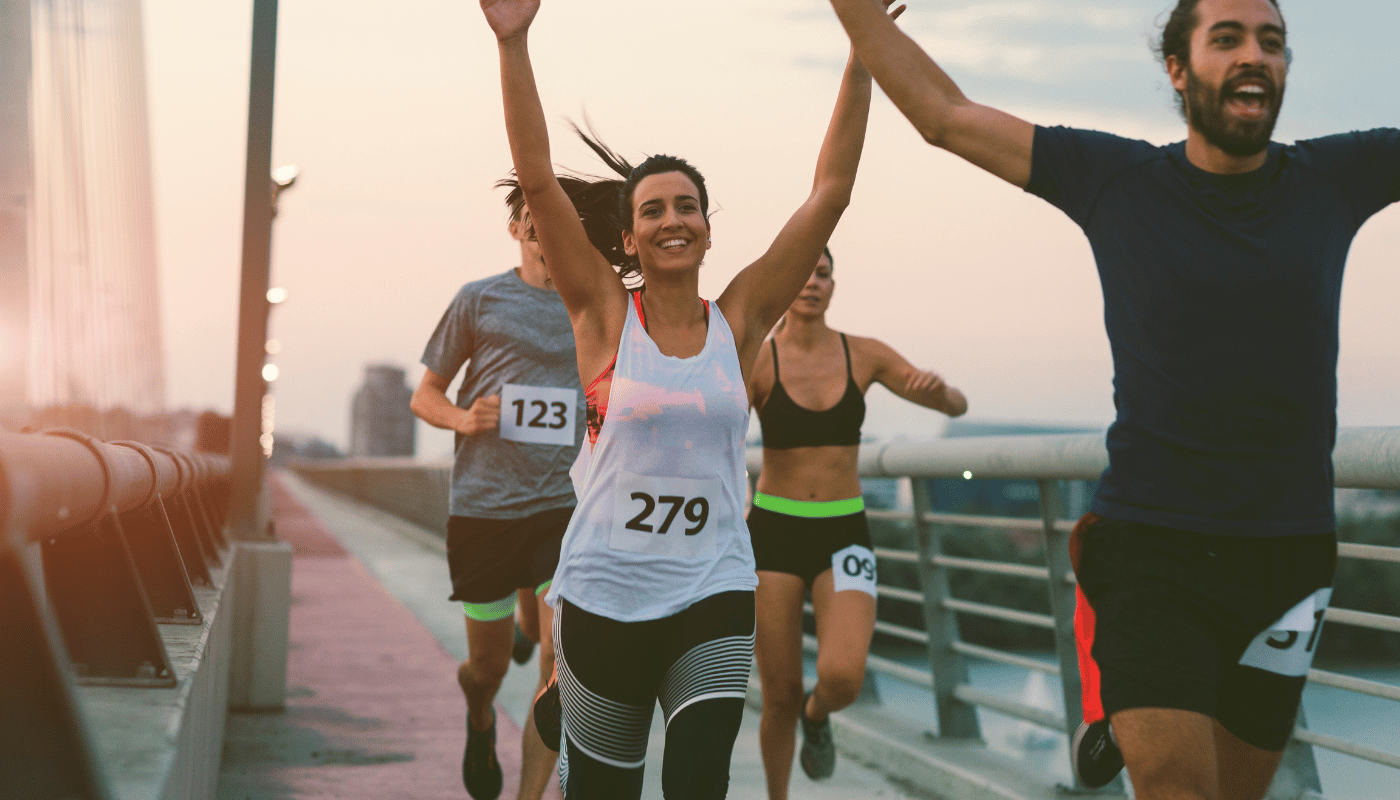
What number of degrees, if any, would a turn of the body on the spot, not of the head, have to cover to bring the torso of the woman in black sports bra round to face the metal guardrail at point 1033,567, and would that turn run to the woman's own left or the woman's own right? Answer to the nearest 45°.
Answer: approximately 90° to the woman's own left

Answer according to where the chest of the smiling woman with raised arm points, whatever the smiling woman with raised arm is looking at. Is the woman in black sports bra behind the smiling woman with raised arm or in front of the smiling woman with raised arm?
behind

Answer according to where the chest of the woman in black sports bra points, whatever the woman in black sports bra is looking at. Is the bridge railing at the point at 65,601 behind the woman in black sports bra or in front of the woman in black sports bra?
in front

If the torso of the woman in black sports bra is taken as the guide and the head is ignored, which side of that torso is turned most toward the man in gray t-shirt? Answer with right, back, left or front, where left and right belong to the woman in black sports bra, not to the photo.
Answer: right

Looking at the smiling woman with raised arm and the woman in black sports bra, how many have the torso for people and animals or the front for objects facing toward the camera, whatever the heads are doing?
2

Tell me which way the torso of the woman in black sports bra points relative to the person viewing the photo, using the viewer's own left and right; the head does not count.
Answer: facing the viewer

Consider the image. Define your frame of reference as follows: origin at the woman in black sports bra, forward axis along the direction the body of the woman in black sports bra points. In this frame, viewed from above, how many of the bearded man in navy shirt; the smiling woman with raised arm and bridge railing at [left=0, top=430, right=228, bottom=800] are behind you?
0

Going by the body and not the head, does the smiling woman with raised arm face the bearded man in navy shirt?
no

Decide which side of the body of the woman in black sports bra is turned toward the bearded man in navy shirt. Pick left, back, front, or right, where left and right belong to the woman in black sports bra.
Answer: front

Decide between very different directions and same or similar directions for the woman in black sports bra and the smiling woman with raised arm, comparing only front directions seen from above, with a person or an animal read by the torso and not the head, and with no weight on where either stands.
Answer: same or similar directions

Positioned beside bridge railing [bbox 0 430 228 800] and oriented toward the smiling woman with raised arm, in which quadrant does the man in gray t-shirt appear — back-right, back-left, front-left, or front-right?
front-left

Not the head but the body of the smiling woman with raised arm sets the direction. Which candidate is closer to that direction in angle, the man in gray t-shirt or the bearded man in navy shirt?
the bearded man in navy shirt
